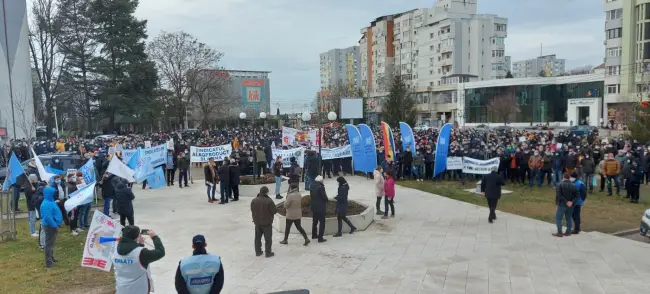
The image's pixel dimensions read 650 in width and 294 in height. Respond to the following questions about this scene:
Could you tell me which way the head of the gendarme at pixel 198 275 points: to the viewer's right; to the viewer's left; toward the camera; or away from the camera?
away from the camera

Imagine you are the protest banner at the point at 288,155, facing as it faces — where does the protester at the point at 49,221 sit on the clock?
The protester is roughly at 1 o'clock from the protest banner.

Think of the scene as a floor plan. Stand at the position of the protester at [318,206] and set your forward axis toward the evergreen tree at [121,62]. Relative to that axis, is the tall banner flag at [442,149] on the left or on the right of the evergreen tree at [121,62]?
right
